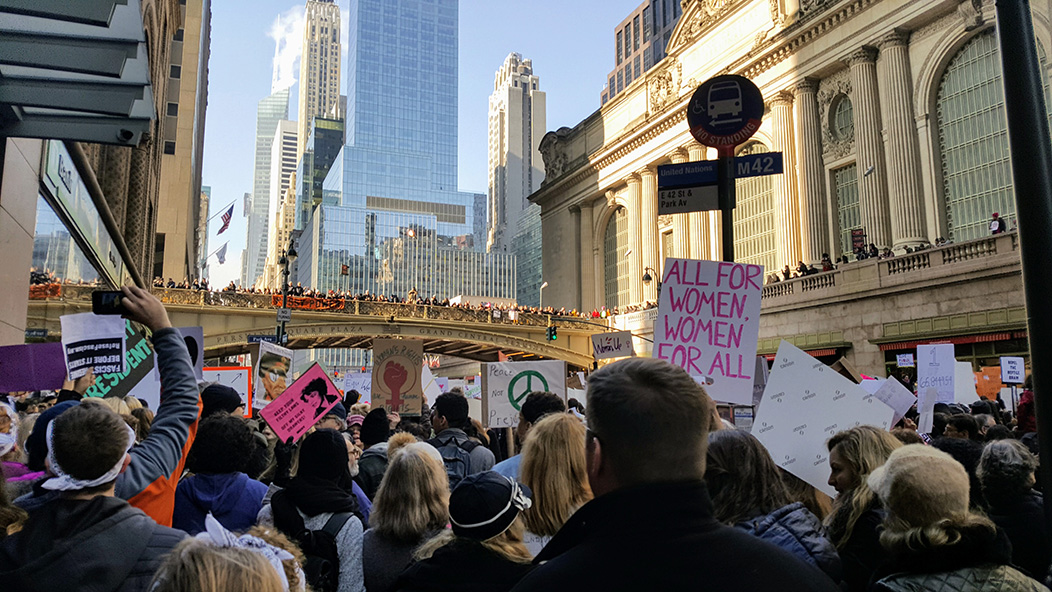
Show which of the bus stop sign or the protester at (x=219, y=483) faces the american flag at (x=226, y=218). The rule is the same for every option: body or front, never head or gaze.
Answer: the protester

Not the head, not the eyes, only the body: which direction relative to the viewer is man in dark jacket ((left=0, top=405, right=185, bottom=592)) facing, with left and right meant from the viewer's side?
facing away from the viewer

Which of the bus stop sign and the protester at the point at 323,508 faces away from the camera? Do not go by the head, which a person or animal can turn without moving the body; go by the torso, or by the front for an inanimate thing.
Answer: the protester

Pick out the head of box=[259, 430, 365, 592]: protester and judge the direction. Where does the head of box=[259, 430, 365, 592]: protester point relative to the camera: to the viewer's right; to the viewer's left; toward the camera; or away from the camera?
away from the camera

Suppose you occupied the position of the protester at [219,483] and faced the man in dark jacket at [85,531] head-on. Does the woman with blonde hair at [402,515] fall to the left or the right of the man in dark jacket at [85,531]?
left

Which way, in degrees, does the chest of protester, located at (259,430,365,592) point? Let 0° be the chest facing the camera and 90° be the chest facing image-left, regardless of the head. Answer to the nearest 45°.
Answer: approximately 180°

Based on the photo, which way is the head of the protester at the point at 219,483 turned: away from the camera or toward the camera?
away from the camera

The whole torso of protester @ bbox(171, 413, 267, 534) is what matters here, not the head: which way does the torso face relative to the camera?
away from the camera

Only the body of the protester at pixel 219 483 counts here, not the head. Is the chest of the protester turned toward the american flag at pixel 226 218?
yes

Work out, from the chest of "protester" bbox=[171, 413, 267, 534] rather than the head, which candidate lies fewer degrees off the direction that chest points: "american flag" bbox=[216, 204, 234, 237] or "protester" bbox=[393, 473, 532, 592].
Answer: the american flag
